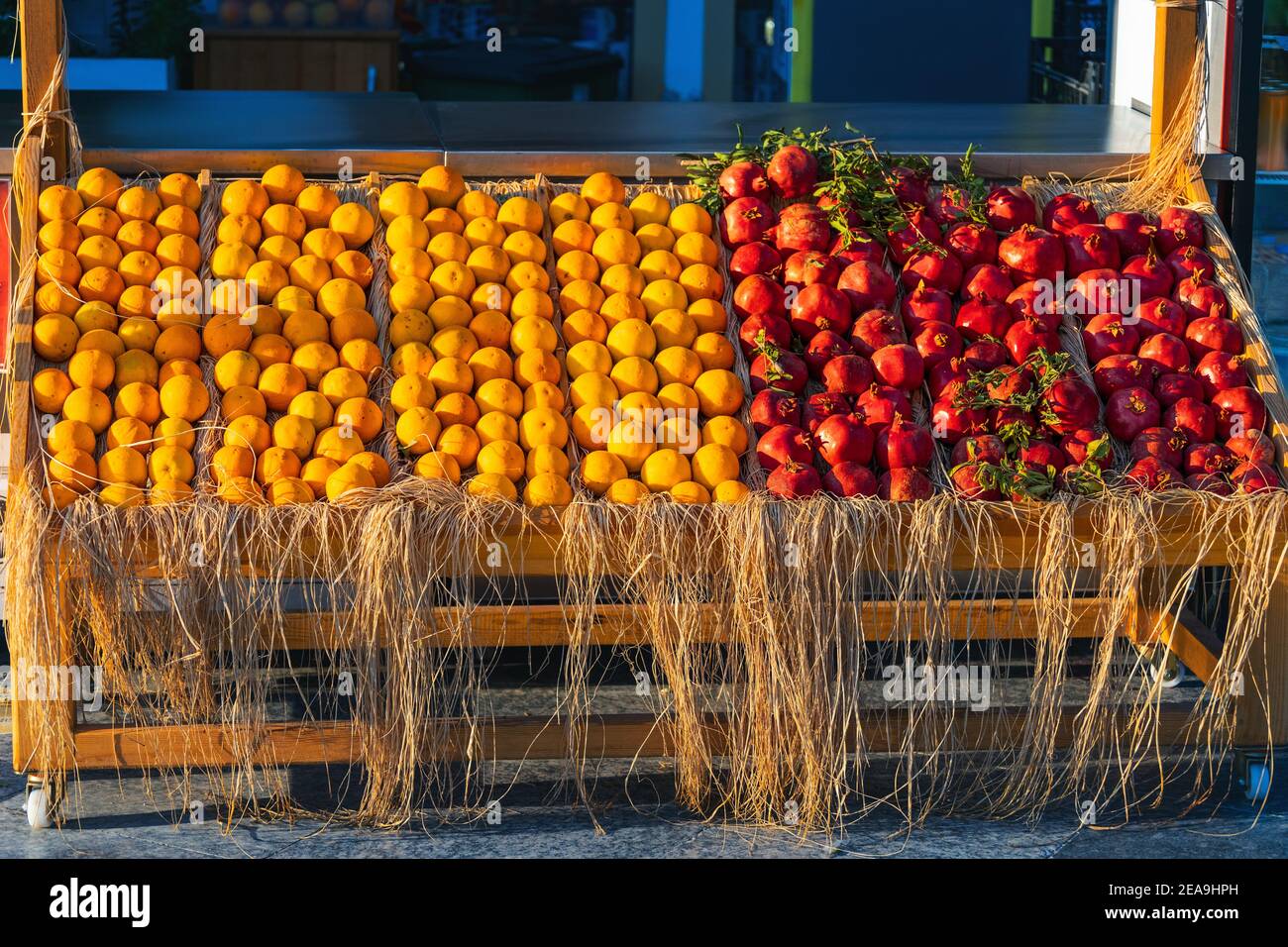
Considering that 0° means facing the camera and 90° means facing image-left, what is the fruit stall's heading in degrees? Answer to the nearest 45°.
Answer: approximately 0°
